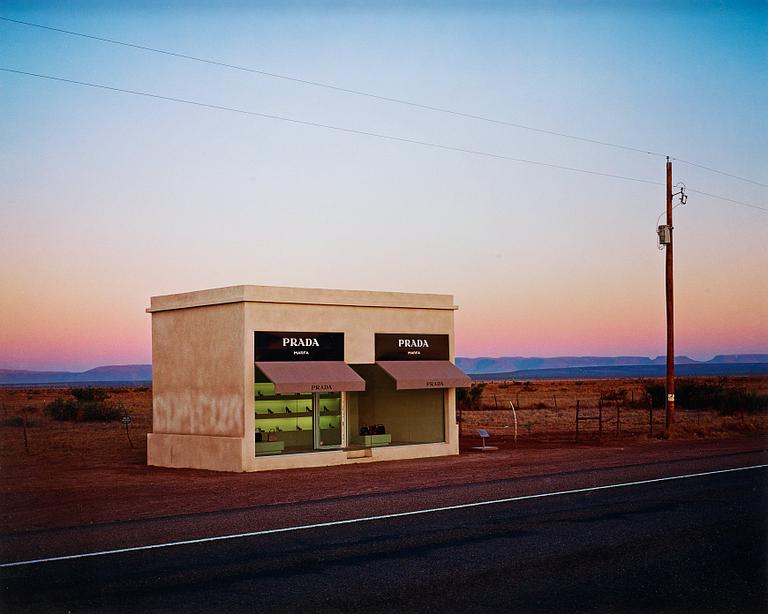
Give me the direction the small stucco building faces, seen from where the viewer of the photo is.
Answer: facing the viewer and to the right of the viewer
